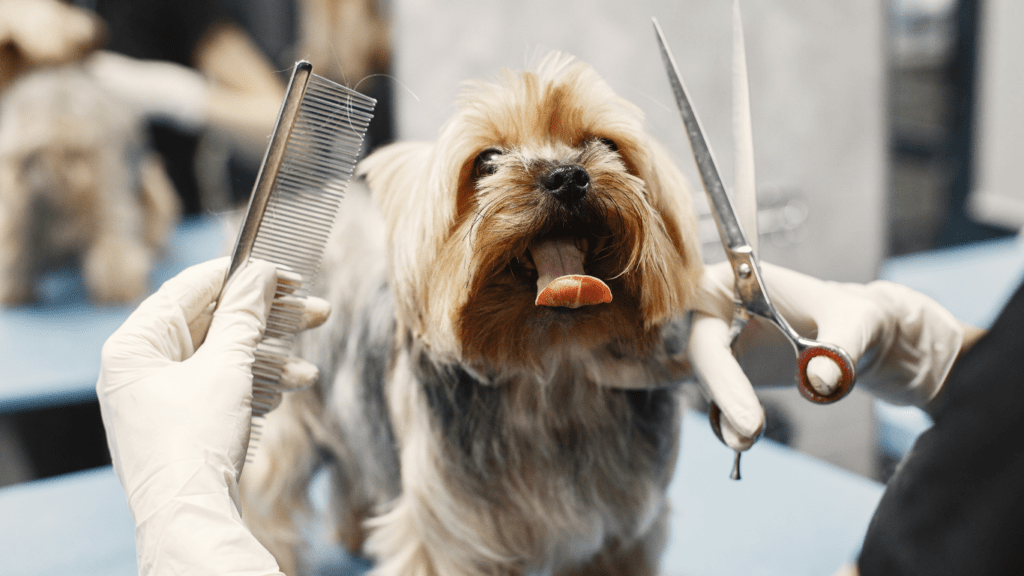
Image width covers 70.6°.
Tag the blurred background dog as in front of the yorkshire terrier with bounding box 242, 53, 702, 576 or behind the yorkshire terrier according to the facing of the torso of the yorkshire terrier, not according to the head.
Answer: behind

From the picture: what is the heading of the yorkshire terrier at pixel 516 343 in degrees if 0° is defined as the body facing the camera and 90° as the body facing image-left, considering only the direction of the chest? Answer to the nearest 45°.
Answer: approximately 315°
